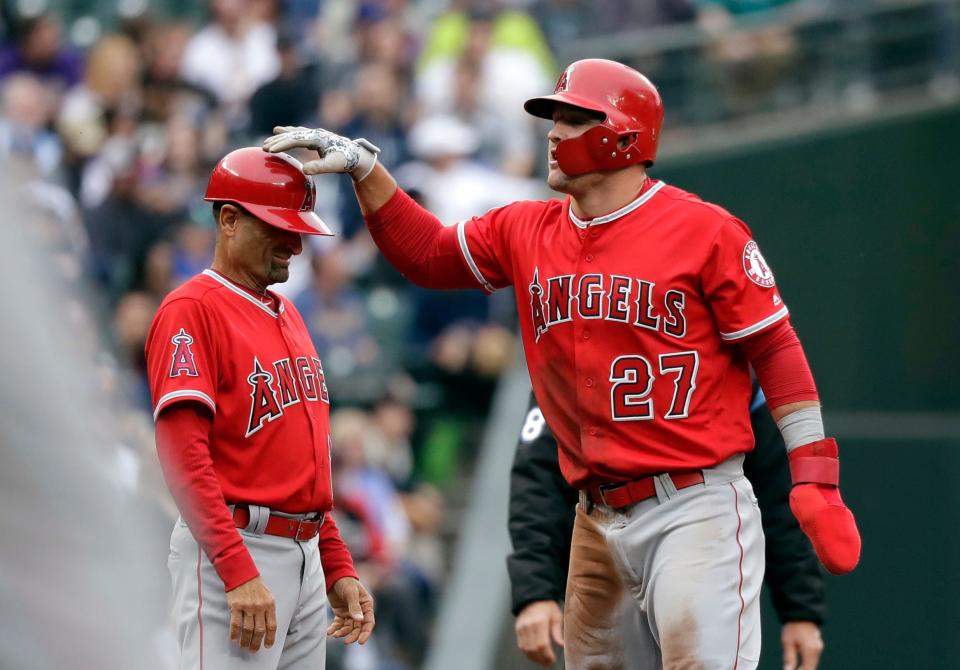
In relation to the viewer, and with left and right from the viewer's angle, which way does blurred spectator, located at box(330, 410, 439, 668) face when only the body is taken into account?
facing the viewer and to the left of the viewer

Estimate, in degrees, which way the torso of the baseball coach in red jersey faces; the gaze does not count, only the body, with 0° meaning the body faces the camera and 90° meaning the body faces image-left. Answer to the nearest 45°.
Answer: approximately 315°

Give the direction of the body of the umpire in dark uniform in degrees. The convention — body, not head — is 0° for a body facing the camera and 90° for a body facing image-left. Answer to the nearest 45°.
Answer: approximately 0°

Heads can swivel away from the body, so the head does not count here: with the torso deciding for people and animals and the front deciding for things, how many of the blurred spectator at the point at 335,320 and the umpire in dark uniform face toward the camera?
2

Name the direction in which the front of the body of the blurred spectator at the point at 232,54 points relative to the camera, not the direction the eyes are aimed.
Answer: toward the camera

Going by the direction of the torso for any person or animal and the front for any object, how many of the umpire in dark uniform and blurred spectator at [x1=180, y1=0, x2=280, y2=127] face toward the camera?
2

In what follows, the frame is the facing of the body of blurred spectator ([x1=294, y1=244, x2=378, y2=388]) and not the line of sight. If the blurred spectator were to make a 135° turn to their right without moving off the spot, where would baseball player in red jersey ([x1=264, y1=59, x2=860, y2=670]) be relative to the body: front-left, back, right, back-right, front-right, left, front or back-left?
back-left

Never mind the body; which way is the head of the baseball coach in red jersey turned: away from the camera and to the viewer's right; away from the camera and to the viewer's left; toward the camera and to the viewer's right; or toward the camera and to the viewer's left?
toward the camera and to the viewer's right

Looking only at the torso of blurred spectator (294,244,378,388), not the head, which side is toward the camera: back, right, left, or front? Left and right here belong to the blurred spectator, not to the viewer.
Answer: front

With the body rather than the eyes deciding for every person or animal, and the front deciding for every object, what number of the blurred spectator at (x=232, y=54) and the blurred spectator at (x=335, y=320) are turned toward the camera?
2
